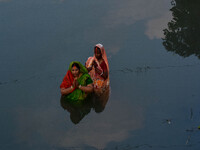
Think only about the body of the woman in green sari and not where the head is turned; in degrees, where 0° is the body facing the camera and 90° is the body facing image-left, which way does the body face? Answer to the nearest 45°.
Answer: approximately 0°

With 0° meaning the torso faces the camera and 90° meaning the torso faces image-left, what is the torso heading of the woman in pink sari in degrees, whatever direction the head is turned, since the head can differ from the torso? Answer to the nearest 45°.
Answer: approximately 45°
